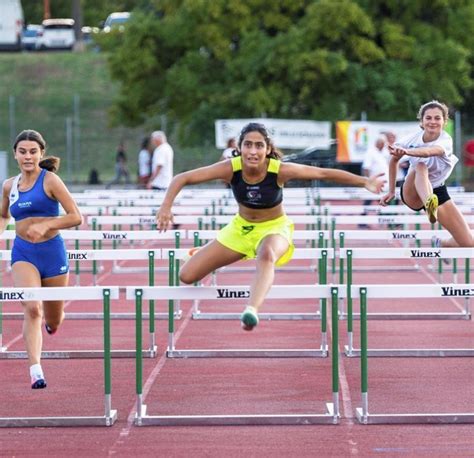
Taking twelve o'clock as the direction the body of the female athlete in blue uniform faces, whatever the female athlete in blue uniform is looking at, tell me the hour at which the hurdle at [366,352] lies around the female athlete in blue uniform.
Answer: The hurdle is roughly at 10 o'clock from the female athlete in blue uniform.

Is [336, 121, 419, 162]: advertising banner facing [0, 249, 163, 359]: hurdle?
yes

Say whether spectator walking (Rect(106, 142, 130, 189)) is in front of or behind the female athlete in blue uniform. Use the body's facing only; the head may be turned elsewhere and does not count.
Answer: behind
